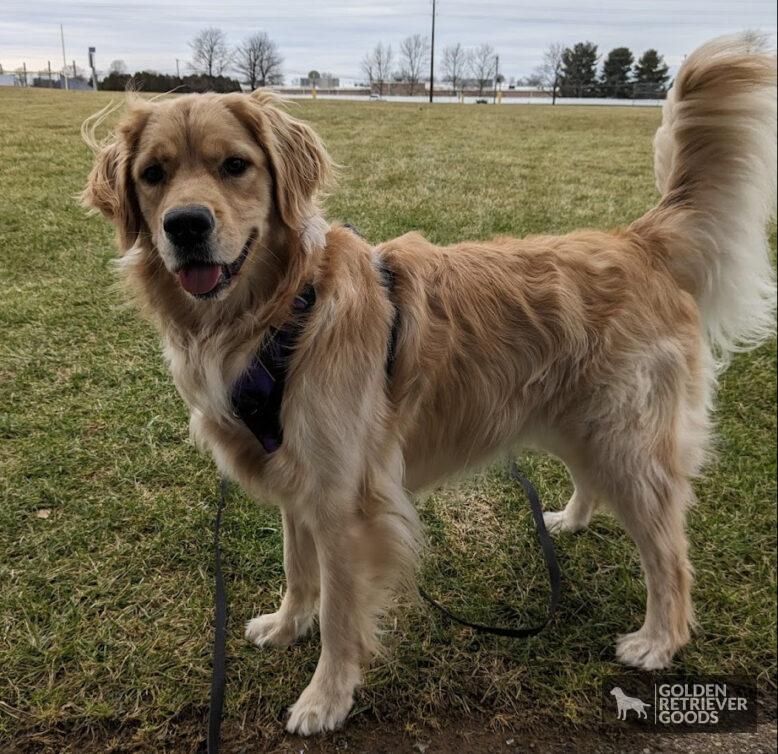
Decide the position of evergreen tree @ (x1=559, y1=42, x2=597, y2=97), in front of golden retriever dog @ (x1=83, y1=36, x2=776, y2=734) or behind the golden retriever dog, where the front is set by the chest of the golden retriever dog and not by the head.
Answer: behind

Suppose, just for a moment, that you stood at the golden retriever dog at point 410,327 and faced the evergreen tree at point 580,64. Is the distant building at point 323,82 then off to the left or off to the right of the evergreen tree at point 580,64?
left

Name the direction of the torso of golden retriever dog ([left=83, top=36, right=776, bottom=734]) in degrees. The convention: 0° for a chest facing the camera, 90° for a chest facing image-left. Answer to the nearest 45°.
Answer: approximately 45°

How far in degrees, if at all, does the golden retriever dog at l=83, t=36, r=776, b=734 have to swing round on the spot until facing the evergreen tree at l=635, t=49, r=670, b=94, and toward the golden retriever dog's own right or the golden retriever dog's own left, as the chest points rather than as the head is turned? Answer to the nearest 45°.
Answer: approximately 180°
